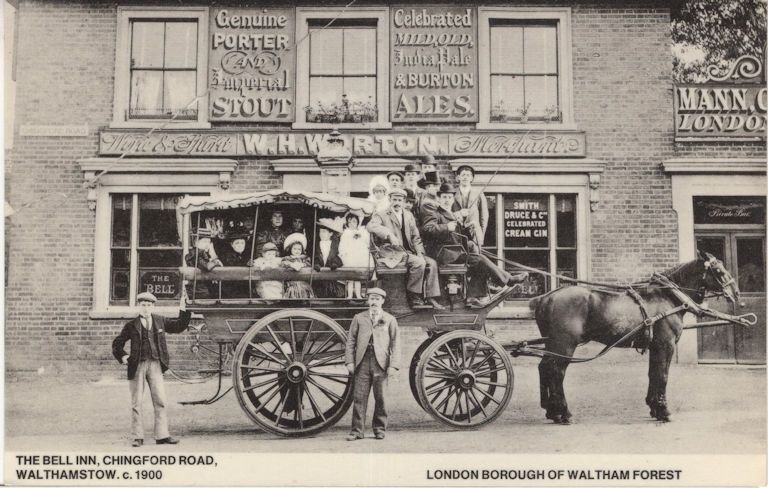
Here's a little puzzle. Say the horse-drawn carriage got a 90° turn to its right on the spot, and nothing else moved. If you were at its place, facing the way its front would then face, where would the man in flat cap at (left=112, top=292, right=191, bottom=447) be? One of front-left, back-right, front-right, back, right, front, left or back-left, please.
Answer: right

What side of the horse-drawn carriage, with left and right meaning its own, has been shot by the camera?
right

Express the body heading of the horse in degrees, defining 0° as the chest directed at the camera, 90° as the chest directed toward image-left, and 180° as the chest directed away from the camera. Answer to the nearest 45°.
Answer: approximately 270°
